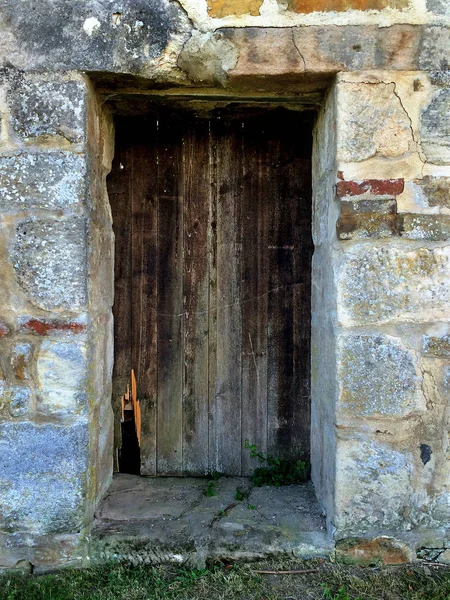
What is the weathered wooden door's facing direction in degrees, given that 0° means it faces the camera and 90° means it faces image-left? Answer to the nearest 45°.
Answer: approximately 0°
